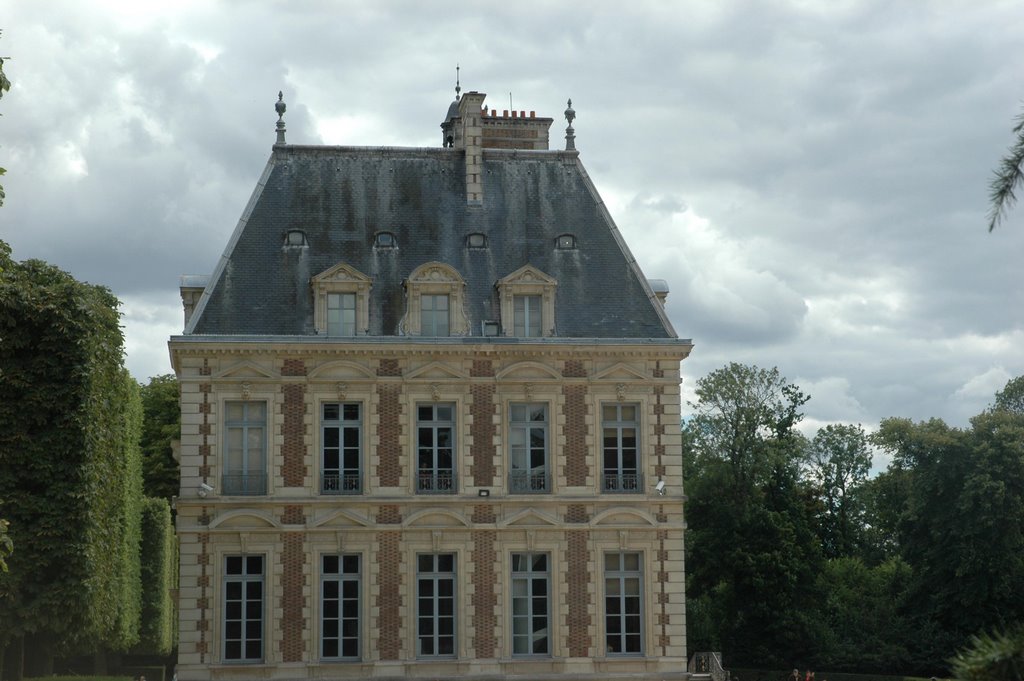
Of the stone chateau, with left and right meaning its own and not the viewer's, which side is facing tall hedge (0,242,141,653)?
right

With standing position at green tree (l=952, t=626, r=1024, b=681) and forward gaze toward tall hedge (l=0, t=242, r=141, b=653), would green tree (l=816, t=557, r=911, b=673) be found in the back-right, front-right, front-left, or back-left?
front-right

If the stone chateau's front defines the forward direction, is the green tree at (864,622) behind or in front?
behind

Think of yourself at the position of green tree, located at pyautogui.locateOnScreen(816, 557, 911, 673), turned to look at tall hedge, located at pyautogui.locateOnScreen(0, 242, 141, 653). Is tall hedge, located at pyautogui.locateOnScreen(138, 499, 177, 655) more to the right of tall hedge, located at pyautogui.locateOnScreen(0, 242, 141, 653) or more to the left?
right

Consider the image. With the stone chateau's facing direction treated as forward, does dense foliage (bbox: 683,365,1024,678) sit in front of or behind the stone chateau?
behind

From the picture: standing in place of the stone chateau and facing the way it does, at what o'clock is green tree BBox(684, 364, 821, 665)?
The green tree is roughly at 7 o'clock from the stone chateau.

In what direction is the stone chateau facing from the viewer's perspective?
toward the camera
